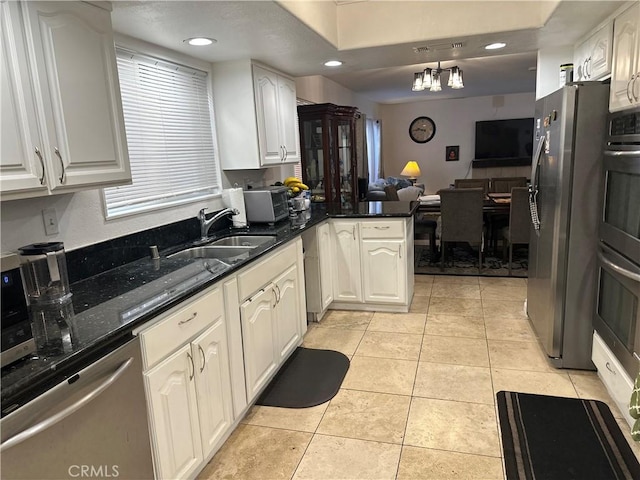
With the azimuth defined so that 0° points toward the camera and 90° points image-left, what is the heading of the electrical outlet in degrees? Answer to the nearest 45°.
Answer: approximately 315°

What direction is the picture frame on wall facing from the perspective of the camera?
toward the camera

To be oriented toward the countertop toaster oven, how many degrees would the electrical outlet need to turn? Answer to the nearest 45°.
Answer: approximately 90° to its left

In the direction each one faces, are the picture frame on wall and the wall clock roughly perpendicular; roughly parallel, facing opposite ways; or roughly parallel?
roughly parallel

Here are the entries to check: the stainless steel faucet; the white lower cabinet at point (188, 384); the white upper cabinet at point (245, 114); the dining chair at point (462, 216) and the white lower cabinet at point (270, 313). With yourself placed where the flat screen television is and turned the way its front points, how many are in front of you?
5

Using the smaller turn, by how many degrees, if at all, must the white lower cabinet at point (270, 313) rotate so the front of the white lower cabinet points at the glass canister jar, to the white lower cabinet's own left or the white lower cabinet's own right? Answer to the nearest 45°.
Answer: approximately 90° to the white lower cabinet's own right

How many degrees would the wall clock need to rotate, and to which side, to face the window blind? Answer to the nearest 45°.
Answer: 0° — it already faces it

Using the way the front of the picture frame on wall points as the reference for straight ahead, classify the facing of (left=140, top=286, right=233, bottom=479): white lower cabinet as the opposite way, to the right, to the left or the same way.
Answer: to the left

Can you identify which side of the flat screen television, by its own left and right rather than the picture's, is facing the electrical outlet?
front

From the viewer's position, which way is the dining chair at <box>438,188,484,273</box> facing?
facing away from the viewer

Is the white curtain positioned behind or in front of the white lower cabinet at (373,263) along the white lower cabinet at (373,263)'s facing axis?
behind

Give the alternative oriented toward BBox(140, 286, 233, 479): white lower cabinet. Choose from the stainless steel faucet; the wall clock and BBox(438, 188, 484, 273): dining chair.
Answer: the wall clock

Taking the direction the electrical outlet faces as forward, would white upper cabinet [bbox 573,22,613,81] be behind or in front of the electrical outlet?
in front

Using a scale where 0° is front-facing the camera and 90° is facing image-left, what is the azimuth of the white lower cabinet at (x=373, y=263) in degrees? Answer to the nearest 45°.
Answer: approximately 0°

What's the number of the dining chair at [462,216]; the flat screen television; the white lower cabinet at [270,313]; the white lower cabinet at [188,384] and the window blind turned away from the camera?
1

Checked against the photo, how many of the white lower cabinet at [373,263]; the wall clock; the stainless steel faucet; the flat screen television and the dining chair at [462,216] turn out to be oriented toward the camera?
3

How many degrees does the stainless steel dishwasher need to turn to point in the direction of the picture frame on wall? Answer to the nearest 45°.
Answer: approximately 90° to its left

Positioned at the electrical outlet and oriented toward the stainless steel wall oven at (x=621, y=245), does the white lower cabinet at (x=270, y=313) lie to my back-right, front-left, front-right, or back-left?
front-left

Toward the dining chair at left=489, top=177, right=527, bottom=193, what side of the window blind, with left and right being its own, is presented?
left

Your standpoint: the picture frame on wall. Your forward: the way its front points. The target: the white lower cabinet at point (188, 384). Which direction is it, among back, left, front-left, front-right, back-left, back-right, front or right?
front

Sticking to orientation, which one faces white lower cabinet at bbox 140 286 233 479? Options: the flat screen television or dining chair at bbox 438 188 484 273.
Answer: the flat screen television
